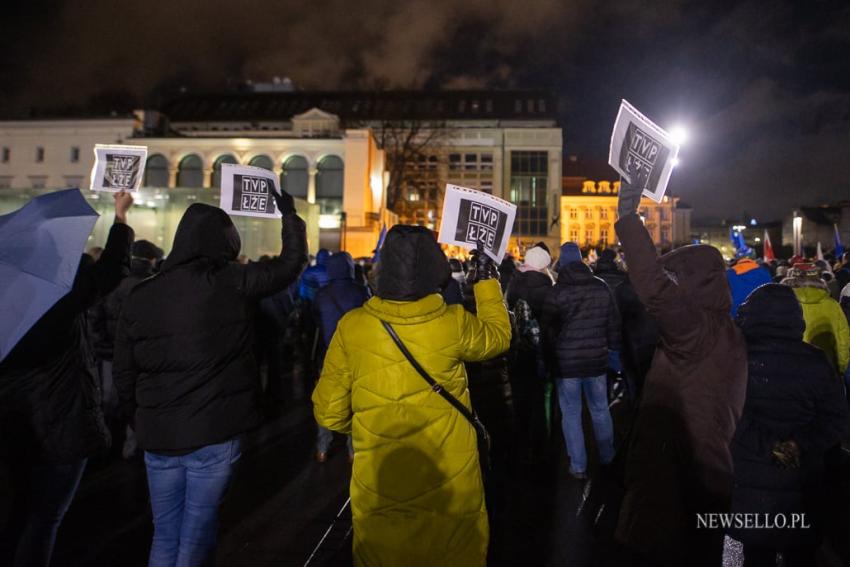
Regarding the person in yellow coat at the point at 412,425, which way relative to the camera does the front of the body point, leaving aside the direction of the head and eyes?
away from the camera

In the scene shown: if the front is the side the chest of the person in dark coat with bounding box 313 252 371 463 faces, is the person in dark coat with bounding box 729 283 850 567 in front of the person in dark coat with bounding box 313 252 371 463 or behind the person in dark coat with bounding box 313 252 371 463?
behind

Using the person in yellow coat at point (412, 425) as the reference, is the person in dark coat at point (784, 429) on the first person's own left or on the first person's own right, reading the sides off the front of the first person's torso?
on the first person's own right

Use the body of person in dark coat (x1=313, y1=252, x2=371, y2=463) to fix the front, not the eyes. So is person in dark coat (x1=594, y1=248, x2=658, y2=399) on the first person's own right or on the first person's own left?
on the first person's own right

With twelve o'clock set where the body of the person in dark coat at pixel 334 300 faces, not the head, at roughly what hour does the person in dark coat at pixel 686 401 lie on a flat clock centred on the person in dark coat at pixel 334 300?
the person in dark coat at pixel 686 401 is roughly at 5 o'clock from the person in dark coat at pixel 334 300.

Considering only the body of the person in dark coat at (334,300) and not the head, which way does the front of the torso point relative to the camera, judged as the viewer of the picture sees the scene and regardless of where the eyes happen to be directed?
away from the camera

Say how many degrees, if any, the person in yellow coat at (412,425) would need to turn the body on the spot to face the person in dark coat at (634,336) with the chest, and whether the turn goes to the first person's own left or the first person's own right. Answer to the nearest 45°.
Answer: approximately 45° to the first person's own right

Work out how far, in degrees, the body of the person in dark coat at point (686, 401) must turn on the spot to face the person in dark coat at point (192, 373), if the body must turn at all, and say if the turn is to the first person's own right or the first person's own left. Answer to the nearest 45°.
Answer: approximately 90° to the first person's own left

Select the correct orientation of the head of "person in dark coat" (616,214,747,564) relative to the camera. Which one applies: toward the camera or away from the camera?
away from the camera

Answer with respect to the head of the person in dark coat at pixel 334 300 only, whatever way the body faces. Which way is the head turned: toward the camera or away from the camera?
away from the camera

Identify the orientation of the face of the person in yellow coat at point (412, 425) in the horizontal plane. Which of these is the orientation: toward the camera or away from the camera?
away from the camera

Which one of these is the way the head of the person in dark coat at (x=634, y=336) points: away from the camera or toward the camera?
away from the camera

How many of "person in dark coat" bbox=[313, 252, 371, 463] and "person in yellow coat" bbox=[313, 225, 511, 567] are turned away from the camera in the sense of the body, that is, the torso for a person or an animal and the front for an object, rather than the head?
2
